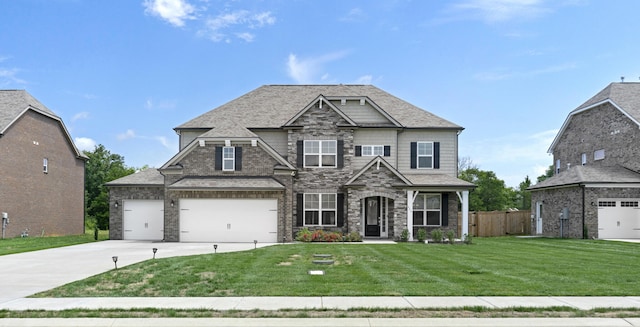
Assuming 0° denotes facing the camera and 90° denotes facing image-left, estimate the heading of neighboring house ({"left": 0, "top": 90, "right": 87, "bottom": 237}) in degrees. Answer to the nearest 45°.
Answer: approximately 45°

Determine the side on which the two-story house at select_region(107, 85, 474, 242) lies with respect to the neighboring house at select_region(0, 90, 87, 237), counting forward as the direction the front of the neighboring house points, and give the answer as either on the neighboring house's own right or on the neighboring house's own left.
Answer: on the neighboring house's own left

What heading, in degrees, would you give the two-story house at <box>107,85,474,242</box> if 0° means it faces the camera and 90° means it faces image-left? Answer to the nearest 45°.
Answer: approximately 0°

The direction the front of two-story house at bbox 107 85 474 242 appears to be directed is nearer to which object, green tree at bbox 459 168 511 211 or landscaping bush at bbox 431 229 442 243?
the landscaping bush

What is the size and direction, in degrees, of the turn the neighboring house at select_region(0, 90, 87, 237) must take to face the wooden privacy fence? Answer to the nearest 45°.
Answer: approximately 135° to its left

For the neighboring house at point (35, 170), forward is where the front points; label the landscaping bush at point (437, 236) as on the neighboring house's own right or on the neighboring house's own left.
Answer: on the neighboring house's own left

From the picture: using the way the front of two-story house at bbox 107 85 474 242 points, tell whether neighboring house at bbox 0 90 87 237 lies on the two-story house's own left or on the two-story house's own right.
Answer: on the two-story house's own right
